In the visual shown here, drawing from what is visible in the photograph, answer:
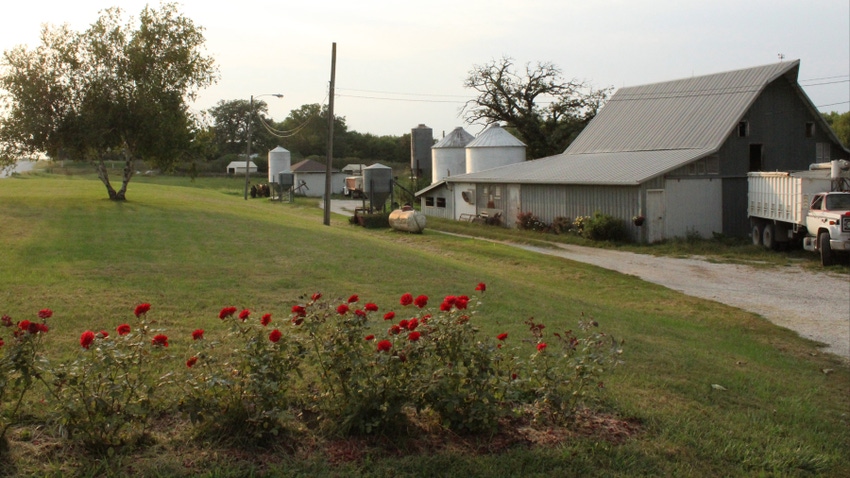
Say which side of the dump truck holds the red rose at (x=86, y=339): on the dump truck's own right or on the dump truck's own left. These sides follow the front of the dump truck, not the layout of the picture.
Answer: on the dump truck's own right

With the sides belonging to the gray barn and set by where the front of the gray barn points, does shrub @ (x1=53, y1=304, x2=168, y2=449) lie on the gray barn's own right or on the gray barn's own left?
on the gray barn's own right

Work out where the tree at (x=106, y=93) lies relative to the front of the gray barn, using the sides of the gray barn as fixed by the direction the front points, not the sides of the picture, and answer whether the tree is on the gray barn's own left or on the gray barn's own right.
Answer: on the gray barn's own right

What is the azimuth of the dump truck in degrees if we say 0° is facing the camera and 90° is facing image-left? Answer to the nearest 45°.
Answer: approximately 315°

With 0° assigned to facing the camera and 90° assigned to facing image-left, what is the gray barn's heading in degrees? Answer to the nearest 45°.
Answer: approximately 315°

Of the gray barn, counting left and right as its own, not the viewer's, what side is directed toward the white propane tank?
right

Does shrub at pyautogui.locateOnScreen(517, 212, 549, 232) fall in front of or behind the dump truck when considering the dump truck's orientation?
behind
